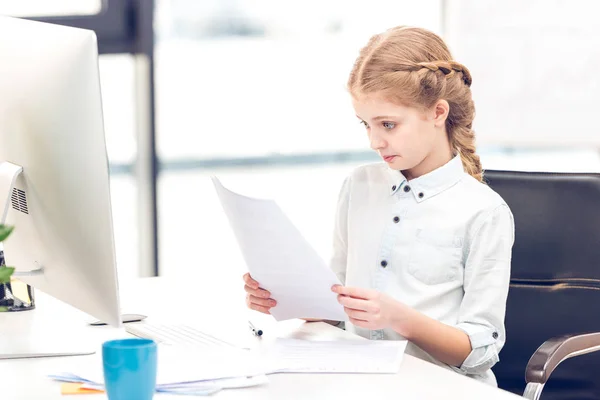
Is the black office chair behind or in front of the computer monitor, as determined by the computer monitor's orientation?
in front

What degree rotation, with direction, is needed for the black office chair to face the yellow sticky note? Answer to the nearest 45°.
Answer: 0° — it already faces it

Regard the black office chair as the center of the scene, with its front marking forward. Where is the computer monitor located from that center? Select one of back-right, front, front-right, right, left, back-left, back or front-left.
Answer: front

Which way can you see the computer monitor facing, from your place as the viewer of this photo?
facing away from the viewer and to the right of the viewer

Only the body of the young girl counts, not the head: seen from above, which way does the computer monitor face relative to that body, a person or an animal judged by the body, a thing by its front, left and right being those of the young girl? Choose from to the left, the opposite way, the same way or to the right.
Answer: the opposite way

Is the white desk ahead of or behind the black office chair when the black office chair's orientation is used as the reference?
ahead

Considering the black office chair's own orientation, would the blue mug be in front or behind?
in front

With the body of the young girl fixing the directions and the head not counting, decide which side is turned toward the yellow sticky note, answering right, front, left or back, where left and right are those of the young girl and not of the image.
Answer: front

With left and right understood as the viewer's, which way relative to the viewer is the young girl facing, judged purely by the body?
facing the viewer and to the left of the viewer
